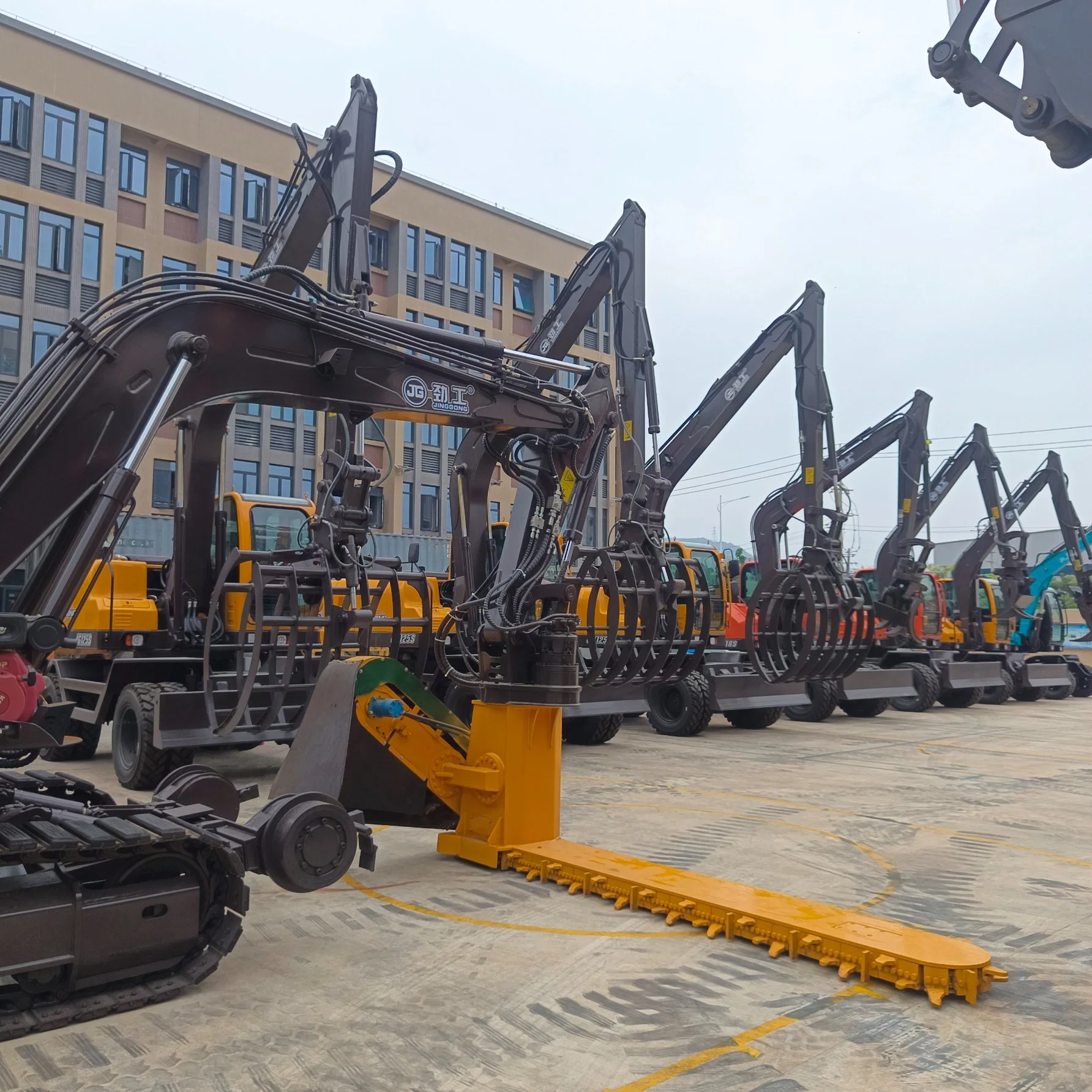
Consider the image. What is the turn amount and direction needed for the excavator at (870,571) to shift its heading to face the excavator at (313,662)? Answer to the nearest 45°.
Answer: approximately 45° to its right

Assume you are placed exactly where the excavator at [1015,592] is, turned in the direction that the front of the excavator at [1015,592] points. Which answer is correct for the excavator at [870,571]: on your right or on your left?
on your right

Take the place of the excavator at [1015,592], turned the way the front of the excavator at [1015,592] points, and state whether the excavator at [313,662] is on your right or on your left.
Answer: on your right
